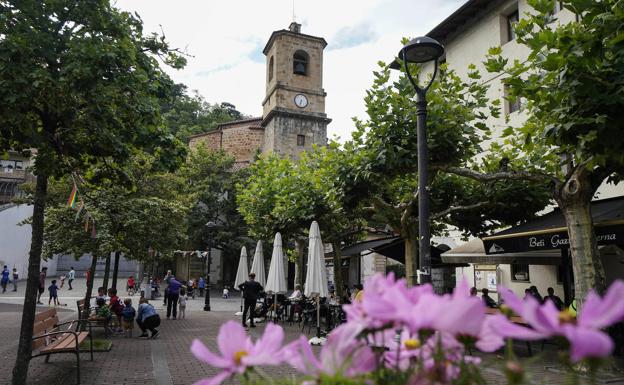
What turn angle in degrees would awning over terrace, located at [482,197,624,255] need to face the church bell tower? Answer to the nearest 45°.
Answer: approximately 90° to its right

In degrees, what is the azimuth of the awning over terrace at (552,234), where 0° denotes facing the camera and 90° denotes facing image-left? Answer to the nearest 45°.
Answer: approximately 45°

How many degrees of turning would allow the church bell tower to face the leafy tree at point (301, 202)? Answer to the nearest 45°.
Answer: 0° — it already faces it

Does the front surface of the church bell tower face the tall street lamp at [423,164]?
yes

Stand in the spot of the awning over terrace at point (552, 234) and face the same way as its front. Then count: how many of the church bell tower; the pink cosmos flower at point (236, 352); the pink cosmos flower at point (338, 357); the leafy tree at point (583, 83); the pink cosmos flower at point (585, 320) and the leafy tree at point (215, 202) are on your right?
2

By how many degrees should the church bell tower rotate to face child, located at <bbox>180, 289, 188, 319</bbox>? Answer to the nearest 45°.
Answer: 0° — it already faces them

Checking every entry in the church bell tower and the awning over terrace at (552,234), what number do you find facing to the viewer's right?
0

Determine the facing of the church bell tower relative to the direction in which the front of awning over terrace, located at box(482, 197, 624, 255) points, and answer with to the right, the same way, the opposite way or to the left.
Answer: to the left

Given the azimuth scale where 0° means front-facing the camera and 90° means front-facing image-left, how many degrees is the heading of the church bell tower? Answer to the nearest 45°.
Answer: approximately 0°

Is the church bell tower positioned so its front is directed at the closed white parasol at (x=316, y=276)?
yes

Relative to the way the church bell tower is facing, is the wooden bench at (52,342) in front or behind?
in front

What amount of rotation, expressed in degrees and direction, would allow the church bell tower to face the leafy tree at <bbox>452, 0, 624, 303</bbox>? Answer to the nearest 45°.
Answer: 0° — it already faces it

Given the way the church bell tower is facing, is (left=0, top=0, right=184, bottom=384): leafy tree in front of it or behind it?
in front
